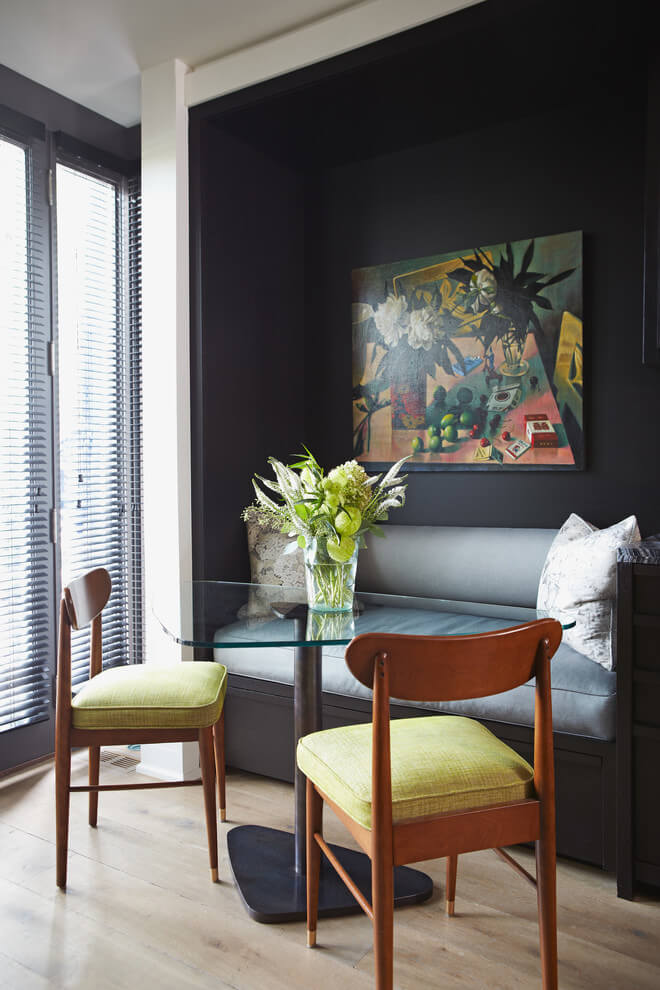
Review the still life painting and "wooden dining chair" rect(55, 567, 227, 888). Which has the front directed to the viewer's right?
the wooden dining chair

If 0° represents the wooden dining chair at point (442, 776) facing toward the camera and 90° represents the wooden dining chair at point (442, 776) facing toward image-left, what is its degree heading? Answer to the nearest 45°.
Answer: approximately 135°

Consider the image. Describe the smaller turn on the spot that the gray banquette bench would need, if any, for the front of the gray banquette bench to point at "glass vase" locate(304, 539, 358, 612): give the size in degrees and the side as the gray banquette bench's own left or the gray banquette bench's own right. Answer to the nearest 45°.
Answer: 0° — it already faces it

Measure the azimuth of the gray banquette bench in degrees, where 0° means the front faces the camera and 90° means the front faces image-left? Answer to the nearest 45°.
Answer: approximately 45°

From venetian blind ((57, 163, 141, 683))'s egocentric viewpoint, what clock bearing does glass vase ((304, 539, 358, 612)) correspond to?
The glass vase is roughly at 1 o'clock from the venetian blind.

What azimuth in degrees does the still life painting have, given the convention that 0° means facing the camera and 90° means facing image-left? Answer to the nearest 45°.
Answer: approximately 45°

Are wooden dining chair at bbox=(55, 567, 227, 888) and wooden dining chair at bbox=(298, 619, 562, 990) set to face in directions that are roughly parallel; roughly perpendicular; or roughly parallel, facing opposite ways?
roughly perpendicular

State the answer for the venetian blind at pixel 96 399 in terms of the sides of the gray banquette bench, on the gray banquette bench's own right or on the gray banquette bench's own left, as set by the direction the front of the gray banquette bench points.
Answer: on the gray banquette bench's own right

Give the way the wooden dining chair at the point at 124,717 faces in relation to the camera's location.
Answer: facing to the right of the viewer
